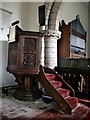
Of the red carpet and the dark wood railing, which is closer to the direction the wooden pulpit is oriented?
the red carpet

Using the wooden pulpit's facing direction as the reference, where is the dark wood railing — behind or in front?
behind

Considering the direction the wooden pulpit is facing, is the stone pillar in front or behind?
behind

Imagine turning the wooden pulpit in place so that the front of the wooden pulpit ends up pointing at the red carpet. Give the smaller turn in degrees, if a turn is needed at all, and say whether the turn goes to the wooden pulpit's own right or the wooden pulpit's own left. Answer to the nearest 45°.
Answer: approximately 90° to the wooden pulpit's own left

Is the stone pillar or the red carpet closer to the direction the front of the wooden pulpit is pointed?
the red carpet

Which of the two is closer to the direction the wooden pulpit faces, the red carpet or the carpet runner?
the red carpet

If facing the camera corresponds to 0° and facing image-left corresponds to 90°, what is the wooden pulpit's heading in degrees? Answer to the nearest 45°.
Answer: approximately 45°
